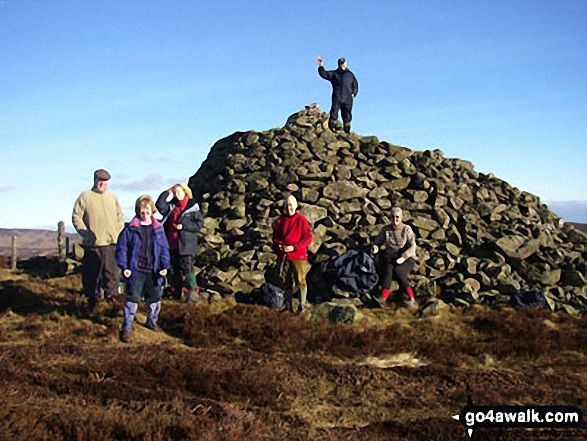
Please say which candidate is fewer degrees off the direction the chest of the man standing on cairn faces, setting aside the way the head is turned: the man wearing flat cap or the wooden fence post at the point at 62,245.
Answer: the man wearing flat cap

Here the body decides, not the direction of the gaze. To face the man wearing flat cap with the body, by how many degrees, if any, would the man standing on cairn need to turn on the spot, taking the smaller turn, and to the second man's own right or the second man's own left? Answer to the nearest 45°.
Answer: approximately 45° to the second man's own right

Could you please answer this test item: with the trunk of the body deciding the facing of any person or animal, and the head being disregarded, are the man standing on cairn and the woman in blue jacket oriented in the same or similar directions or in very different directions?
same or similar directions

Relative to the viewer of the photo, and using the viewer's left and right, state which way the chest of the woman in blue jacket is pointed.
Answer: facing the viewer

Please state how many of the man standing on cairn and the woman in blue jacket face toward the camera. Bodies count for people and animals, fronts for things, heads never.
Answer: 2

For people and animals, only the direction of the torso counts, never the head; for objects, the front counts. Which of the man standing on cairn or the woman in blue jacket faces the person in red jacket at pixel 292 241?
the man standing on cairn

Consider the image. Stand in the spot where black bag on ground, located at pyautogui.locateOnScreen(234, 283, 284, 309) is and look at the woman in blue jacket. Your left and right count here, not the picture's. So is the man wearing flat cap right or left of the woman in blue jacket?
right

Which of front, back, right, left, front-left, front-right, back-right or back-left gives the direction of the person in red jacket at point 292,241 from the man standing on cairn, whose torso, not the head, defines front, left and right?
front

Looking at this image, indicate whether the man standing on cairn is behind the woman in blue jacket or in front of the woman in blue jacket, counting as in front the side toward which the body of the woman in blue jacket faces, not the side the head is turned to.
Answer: behind

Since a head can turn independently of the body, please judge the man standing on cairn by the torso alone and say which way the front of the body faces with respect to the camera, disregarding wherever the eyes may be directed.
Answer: toward the camera

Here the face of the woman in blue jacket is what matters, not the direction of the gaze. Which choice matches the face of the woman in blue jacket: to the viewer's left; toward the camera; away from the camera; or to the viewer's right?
toward the camera
